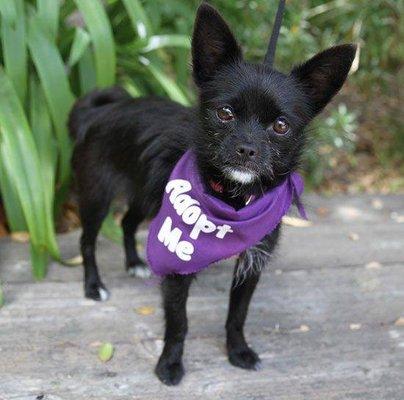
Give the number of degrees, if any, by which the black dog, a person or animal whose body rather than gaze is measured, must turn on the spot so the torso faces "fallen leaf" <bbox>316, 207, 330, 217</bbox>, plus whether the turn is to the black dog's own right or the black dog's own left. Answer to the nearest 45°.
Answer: approximately 90° to the black dog's own left

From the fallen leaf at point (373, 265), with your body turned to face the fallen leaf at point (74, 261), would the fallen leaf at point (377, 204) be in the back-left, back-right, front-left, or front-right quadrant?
back-right

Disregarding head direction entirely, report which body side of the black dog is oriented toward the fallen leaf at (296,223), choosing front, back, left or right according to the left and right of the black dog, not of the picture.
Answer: left

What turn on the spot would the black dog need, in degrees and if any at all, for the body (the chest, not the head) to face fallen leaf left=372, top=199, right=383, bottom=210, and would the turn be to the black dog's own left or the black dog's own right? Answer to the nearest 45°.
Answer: approximately 90° to the black dog's own left

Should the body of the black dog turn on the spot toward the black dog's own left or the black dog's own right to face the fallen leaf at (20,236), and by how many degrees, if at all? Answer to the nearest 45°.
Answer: approximately 180°

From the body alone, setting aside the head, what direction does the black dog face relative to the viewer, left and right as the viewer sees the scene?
facing the viewer and to the right of the viewer

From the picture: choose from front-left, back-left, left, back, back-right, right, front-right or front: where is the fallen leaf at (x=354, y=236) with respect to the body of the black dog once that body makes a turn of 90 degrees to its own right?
back

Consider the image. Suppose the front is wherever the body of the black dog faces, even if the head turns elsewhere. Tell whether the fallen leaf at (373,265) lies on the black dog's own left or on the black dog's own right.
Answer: on the black dog's own left

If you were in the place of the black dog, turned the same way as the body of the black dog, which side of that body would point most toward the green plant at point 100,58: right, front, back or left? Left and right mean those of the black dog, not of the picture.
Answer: back

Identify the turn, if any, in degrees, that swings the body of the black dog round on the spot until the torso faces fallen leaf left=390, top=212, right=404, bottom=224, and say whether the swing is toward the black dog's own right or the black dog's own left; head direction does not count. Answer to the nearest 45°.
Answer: approximately 90° to the black dog's own left
